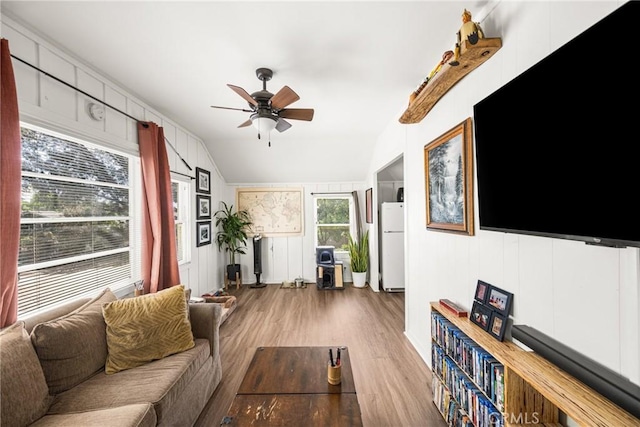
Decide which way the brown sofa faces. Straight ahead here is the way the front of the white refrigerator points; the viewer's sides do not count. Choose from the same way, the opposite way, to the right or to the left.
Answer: to the left

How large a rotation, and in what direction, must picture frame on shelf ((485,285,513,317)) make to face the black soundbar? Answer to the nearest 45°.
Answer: approximately 90° to its left

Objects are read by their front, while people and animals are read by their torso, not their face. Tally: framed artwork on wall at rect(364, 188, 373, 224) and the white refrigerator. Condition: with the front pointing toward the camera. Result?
1

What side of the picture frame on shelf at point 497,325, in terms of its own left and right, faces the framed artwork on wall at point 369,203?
right

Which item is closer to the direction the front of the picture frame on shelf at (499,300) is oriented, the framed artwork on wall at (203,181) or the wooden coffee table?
the wooden coffee table

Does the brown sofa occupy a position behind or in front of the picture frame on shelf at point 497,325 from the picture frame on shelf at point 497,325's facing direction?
in front

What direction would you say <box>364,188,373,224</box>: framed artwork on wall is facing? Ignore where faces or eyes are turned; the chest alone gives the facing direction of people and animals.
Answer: to the viewer's left

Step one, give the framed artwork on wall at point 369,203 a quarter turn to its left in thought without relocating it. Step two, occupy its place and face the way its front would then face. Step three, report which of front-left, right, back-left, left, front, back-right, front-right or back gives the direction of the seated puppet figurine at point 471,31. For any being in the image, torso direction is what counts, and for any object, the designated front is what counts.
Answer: front

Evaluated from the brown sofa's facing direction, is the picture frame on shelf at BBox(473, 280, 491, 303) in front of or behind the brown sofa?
in front

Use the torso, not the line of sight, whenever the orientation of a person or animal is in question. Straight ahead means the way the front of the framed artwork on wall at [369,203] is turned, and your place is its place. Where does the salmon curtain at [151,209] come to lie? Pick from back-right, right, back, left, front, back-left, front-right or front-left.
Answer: front-left

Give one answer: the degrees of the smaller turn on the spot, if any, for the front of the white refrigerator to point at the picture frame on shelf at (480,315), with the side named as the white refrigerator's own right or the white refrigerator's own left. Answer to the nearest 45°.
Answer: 0° — it already faces it

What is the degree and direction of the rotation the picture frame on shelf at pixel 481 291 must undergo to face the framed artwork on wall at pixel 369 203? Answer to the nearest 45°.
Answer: approximately 90° to its right

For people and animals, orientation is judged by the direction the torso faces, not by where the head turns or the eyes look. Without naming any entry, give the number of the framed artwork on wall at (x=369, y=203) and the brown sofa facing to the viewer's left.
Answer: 1
